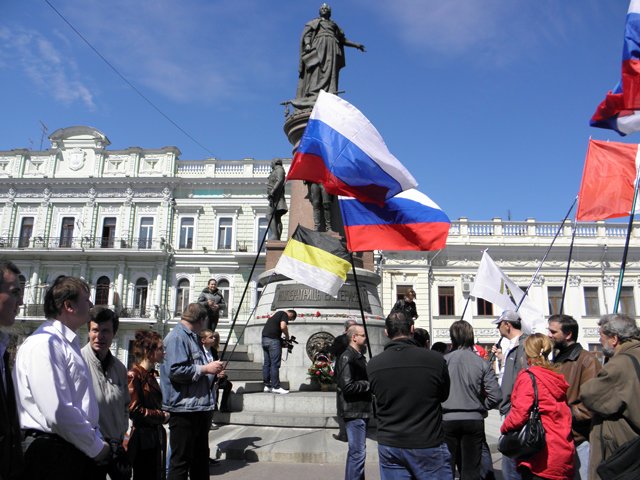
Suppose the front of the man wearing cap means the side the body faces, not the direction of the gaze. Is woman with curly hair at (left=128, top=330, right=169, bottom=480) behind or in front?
in front

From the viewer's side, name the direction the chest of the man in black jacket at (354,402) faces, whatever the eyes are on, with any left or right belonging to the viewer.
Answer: facing to the right of the viewer

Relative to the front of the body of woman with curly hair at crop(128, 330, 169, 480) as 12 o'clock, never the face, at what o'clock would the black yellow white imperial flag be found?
The black yellow white imperial flag is roughly at 11 o'clock from the woman with curly hair.

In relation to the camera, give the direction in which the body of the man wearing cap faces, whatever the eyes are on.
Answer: to the viewer's left

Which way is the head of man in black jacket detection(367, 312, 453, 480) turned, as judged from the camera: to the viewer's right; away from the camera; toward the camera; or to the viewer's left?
away from the camera

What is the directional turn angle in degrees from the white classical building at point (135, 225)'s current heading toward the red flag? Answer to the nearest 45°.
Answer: approximately 45° to its left

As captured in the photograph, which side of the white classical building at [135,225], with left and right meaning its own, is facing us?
front

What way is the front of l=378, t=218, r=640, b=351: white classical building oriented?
toward the camera

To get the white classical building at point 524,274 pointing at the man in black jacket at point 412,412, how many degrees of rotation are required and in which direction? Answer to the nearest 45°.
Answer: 0° — it already faces them

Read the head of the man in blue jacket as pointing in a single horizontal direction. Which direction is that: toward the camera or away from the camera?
away from the camera

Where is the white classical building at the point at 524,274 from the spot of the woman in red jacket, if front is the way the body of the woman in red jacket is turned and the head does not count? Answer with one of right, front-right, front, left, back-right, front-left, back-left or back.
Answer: front-right

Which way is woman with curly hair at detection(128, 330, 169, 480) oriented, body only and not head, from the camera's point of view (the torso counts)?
to the viewer's right
